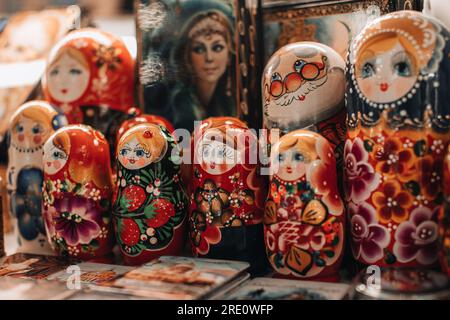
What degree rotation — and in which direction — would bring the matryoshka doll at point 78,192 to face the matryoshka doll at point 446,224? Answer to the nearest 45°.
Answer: approximately 90° to its left

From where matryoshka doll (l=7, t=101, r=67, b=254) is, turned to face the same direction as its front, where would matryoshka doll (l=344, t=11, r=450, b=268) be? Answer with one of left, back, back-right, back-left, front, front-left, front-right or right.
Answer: front-left

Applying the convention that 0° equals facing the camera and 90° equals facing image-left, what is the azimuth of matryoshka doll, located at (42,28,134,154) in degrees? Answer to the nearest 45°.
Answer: approximately 45°

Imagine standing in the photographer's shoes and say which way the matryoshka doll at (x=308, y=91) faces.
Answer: facing the viewer and to the left of the viewer

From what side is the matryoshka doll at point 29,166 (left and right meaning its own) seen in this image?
front
